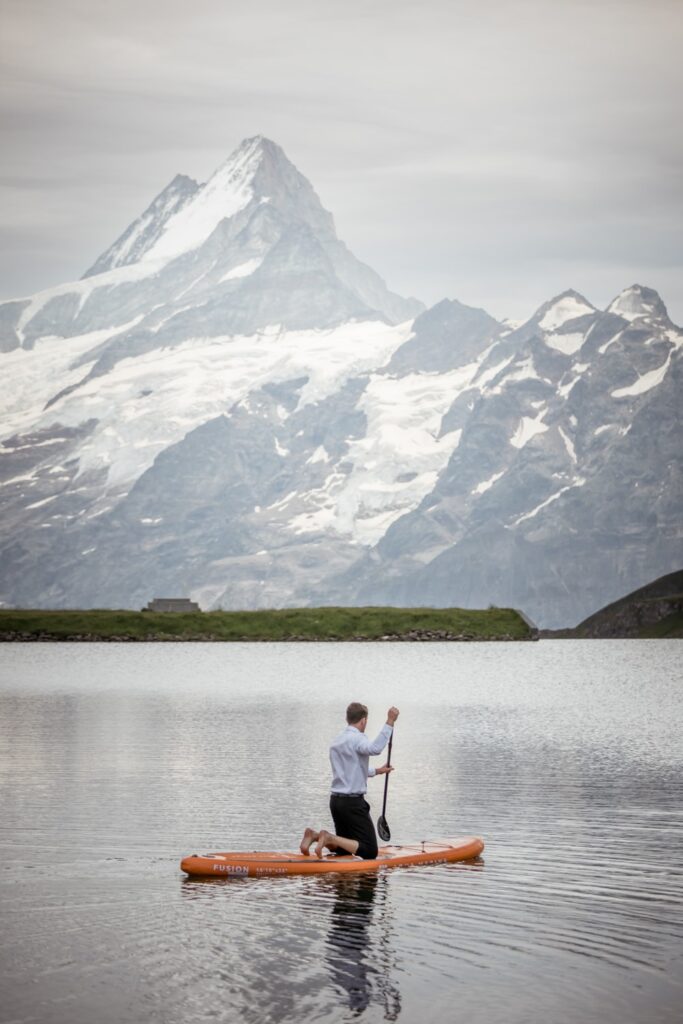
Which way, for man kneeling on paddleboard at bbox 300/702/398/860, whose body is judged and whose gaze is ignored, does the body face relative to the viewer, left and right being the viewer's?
facing away from the viewer and to the right of the viewer
